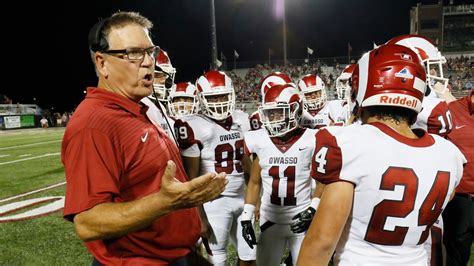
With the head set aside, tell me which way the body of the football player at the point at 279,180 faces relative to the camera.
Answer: toward the camera

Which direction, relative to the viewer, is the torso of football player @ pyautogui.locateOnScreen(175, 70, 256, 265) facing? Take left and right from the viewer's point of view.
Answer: facing the viewer and to the right of the viewer

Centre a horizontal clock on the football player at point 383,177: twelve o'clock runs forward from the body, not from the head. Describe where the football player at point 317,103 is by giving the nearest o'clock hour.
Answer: the football player at point 317,103 is roughly at 1 o'clock from the football player at point 383,177.

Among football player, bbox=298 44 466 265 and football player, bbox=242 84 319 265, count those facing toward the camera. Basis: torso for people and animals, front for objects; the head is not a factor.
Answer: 1

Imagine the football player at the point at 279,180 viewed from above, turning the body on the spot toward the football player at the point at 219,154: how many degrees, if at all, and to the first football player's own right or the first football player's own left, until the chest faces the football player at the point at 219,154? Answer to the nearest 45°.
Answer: approximately 135° to the first football player's own right

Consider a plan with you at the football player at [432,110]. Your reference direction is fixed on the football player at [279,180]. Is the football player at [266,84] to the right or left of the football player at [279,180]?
right

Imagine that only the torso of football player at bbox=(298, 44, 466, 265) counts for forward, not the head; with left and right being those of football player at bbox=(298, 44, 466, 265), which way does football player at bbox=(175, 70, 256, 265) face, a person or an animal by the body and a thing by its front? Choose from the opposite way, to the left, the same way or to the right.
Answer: the opposite way

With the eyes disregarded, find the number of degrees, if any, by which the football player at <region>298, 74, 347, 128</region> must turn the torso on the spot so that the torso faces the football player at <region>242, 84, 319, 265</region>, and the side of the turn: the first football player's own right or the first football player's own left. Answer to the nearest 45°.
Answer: approximately 45° to the first football player's own left

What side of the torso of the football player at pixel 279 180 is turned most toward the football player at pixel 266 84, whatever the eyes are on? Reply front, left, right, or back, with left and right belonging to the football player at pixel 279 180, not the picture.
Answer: back

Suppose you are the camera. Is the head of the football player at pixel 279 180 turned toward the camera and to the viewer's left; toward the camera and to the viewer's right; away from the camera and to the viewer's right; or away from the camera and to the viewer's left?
toward the camera and to the viewer's left

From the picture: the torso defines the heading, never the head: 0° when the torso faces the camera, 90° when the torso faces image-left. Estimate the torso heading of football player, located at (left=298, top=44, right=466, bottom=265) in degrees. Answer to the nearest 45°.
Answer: approximately 135°
